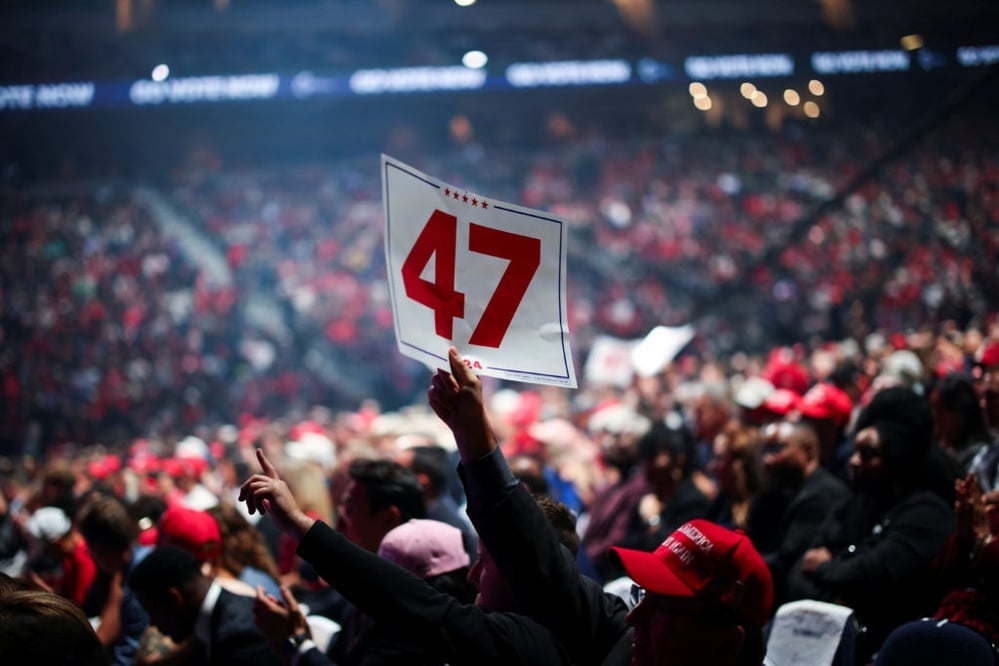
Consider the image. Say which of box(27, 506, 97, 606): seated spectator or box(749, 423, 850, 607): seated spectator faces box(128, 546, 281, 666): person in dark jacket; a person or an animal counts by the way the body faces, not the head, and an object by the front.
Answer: box(749, 423, 850, 607): seated spectator

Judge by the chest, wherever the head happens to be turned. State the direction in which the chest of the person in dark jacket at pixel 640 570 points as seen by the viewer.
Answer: to the viewer's left

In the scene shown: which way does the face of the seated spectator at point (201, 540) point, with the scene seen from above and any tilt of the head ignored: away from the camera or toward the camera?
away from the camera

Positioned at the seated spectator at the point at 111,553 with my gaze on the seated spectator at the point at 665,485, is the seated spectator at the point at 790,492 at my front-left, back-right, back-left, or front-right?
front-right

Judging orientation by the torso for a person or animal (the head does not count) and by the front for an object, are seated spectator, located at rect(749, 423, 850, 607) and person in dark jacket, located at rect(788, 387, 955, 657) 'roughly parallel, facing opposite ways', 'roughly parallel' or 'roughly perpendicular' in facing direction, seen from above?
roughly parallel

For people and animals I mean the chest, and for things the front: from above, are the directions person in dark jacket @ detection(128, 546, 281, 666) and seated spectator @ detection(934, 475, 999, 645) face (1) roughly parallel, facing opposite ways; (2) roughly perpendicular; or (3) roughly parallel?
roughly parallel

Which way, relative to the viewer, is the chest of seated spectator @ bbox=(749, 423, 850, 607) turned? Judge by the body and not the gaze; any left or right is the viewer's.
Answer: facing the viewer and to the left of the viewer

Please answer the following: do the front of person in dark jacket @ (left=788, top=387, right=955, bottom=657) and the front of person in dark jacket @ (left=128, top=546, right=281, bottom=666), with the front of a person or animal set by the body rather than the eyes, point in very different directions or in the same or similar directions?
same or similar directions

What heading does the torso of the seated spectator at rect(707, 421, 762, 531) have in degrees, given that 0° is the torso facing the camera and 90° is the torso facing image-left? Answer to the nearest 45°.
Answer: approximately 45°

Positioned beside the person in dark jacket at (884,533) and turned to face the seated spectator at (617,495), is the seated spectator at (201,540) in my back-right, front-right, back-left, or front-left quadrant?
front-left

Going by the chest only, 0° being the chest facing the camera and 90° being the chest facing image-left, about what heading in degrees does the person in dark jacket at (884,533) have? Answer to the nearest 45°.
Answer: approximately 45°
